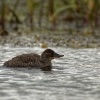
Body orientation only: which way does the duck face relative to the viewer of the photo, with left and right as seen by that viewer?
facing to the right of the viewer
